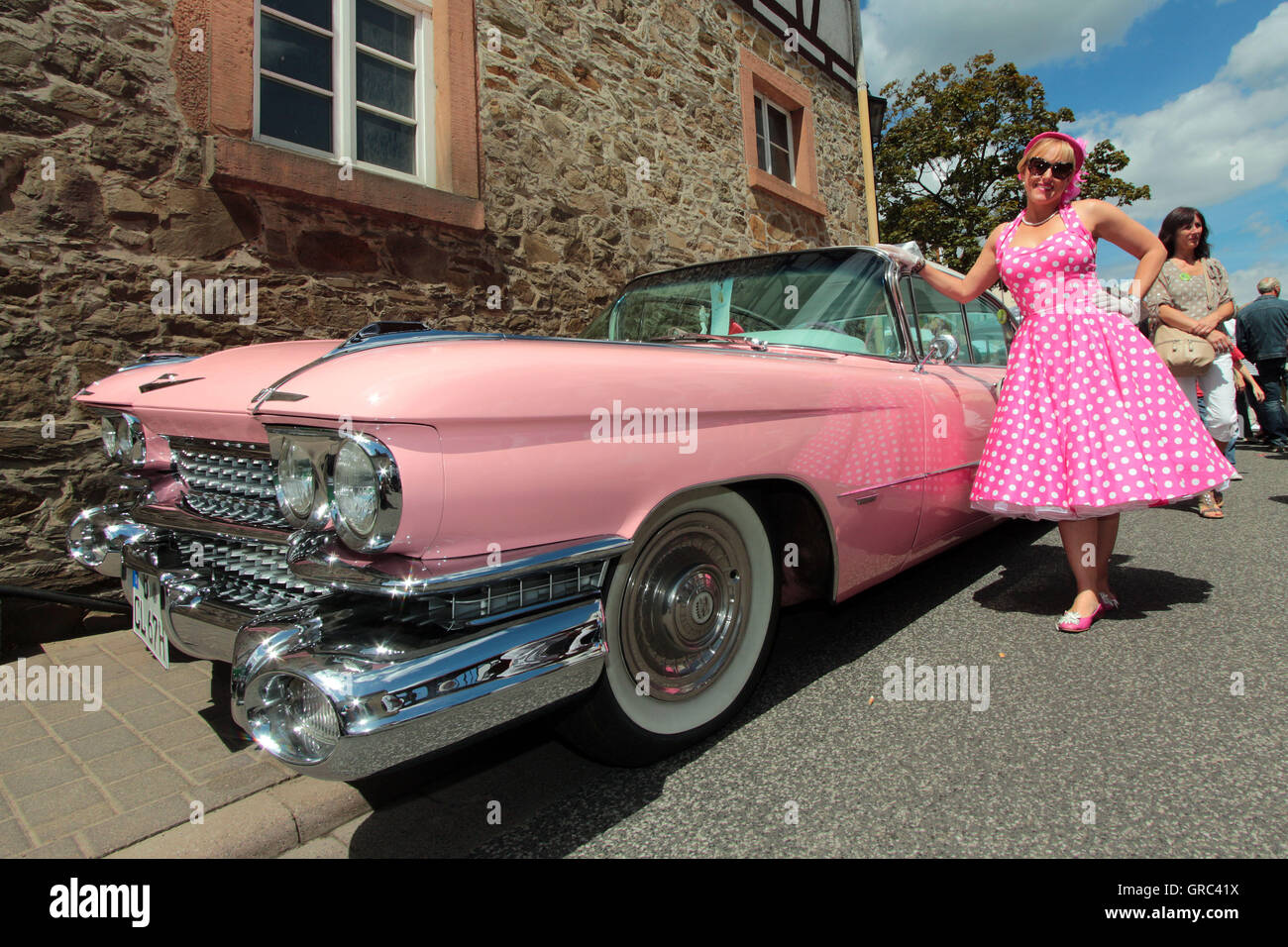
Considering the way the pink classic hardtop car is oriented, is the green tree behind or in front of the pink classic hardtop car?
behind

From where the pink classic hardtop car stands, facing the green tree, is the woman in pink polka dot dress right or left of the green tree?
right

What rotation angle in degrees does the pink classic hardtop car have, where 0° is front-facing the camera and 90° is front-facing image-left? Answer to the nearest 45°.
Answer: approximately 45°
